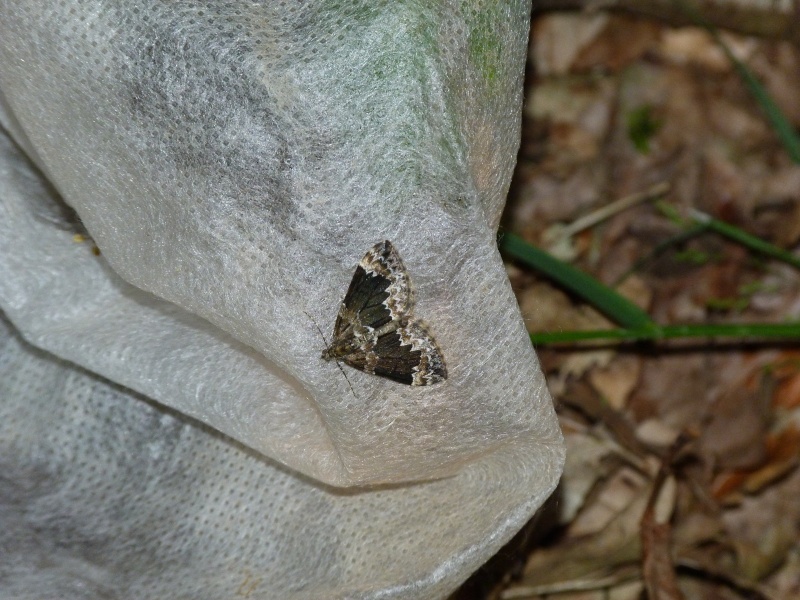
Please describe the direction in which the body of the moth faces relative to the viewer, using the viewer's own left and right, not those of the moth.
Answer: facing to the left of the viewer

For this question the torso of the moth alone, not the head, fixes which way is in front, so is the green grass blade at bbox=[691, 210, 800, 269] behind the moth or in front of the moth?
behind
